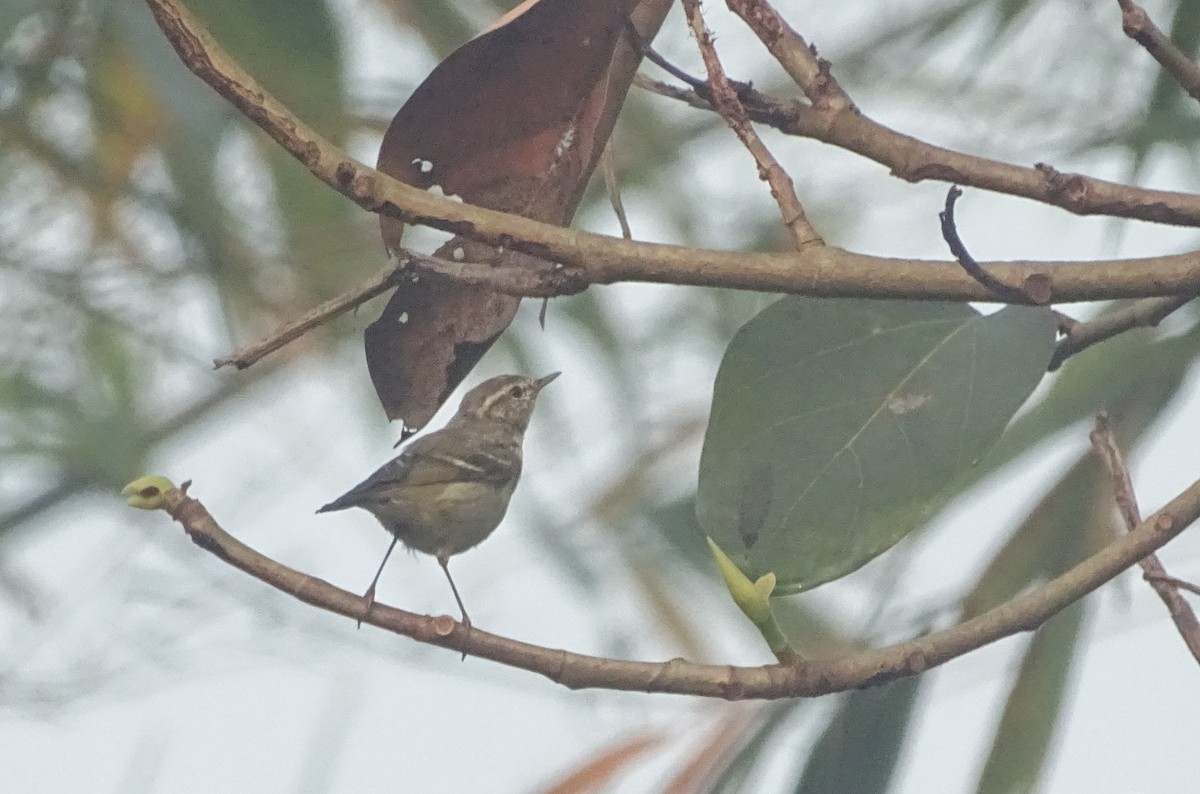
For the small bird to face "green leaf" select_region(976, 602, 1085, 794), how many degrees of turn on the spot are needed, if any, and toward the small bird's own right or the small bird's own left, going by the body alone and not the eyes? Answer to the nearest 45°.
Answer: approximately 45° to the small bird's own left

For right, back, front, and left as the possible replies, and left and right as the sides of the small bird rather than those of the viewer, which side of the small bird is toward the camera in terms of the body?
right
